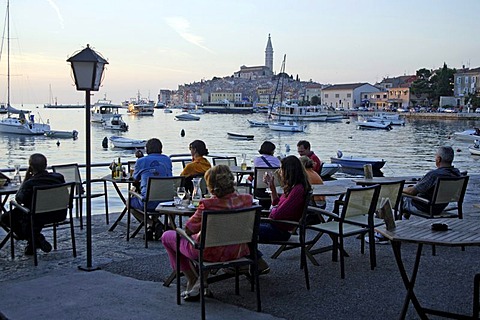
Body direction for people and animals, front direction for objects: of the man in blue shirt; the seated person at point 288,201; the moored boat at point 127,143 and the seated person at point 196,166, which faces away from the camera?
the man in blue shirt

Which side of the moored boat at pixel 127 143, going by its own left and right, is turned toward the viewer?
left

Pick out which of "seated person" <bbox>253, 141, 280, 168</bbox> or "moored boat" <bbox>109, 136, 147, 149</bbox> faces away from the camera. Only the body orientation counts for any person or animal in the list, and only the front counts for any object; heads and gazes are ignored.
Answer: the seated person

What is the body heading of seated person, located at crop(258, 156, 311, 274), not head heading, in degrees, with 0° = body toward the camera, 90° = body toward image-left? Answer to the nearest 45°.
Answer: approximately 90°

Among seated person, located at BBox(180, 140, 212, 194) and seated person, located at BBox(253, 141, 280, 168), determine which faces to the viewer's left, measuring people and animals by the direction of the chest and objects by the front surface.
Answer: seated person, located at BBox(180, 140, 212, 194)

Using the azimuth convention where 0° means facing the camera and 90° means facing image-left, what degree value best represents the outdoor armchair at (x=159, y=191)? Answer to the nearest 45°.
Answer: approximately 135°

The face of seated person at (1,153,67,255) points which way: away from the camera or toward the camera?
away from the camera

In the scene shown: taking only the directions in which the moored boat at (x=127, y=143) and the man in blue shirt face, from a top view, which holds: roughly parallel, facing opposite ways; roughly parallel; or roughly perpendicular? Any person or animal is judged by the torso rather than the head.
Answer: roughly perpendicular

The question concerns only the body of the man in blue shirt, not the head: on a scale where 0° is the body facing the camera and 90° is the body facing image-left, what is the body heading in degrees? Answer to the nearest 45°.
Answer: approximately 180°

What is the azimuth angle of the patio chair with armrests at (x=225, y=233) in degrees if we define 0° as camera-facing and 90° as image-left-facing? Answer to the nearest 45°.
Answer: approximately 135°
